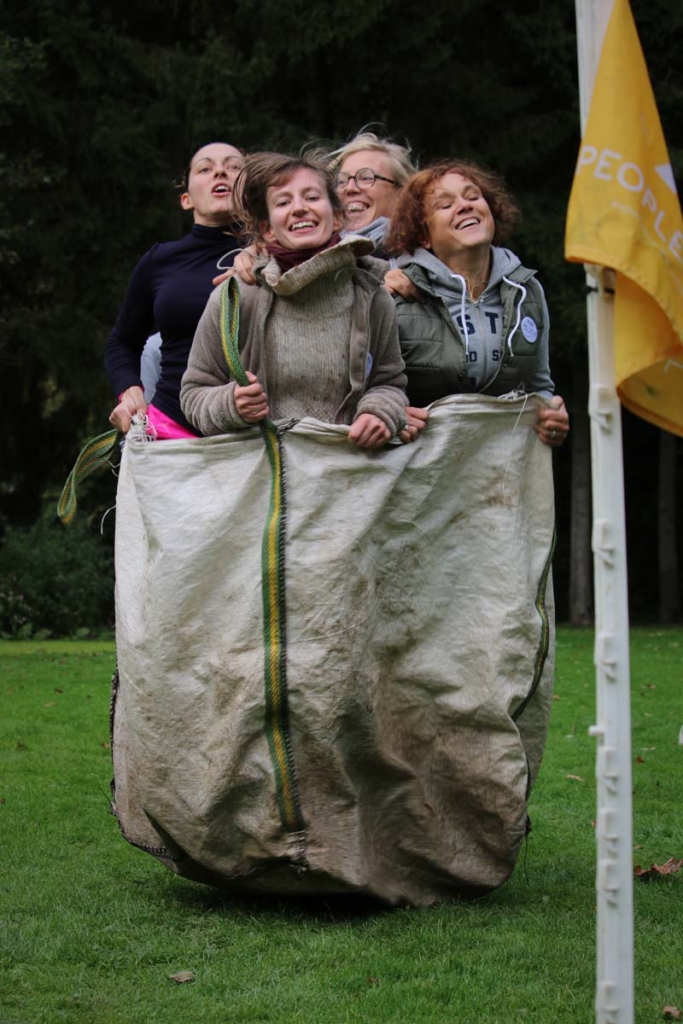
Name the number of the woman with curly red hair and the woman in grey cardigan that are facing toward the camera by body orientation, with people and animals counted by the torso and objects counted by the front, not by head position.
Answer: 2

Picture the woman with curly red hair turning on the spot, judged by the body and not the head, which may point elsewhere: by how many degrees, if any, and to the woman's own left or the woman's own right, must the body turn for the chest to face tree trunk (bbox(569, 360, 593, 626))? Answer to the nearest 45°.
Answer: approximately 180°

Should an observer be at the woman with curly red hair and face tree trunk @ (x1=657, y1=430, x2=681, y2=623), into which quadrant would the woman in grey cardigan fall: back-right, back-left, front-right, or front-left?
back-left

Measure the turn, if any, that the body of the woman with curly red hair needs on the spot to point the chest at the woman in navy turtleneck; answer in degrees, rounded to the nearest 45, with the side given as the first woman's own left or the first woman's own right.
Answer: approximately 135° to the first woman's own right

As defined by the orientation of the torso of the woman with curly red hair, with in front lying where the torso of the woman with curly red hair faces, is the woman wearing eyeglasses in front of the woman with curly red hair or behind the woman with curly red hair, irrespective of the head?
behind

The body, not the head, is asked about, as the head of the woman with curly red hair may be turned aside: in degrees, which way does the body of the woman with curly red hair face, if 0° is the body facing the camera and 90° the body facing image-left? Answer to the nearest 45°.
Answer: approximately 0°

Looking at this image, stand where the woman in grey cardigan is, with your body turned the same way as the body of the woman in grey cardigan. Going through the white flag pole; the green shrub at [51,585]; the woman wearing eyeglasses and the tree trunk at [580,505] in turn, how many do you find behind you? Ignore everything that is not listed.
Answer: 3

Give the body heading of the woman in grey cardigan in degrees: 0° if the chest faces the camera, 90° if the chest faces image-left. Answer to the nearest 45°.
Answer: approximately 0°

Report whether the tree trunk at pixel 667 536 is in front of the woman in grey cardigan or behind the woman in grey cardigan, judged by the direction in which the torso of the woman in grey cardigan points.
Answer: behind
